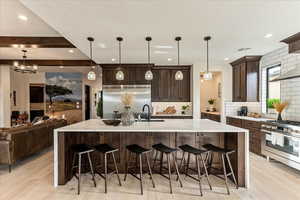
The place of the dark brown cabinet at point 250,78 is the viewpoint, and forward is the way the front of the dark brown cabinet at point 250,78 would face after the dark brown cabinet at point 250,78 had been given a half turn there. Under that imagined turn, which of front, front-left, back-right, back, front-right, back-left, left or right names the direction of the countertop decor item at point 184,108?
back-left

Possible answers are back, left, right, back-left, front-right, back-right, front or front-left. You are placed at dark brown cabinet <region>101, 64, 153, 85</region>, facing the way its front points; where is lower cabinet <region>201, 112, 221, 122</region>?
left

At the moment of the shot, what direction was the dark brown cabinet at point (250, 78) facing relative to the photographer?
facing the viewer and to the left of the viewer

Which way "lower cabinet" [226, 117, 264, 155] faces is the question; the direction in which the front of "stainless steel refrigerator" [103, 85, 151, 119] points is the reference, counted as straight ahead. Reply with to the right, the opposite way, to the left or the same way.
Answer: to the right

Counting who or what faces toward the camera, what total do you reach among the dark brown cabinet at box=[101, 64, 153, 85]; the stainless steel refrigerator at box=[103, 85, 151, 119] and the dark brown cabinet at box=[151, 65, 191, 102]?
3

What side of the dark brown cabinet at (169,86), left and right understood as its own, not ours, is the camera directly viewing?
front

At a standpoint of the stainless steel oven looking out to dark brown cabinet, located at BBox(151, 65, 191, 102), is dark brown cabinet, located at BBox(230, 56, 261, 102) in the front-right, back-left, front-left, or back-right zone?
front-right

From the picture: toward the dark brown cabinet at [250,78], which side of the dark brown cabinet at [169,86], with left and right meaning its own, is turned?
left

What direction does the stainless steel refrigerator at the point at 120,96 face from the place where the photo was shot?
facing the viewer

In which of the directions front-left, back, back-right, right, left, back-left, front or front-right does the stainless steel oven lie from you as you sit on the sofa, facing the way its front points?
back

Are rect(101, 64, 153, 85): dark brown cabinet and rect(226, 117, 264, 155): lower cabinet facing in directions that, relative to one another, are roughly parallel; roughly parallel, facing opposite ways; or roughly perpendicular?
roughly perpendicular

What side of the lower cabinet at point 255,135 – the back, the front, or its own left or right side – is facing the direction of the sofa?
front

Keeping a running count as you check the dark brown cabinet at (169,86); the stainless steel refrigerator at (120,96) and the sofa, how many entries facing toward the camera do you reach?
2

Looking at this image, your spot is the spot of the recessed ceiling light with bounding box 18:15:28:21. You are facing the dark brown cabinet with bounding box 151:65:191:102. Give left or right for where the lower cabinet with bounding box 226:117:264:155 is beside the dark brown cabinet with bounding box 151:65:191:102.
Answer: right

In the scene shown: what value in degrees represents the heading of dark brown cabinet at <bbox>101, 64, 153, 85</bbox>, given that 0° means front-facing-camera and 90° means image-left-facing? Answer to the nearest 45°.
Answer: approximately 0°

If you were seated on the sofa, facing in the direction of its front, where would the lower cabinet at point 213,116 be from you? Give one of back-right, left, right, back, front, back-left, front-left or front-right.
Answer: back-right

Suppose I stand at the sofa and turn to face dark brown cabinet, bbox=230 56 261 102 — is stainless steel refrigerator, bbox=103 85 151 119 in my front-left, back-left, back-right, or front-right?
front-left
